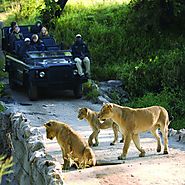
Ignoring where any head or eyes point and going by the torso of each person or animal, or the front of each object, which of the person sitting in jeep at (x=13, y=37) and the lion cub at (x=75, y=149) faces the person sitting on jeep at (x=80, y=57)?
the person sitting in jeep at (x=13, y=37)

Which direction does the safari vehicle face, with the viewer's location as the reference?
facing the viewer and to the right of the viewer

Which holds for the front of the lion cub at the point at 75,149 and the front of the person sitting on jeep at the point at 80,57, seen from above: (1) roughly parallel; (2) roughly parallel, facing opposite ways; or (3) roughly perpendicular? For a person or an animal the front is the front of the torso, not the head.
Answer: roughly perpendicular

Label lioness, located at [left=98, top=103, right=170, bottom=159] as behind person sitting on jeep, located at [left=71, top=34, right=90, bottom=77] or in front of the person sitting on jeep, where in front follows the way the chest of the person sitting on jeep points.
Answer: in front

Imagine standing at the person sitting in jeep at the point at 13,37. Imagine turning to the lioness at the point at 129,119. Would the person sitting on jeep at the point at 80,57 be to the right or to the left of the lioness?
left

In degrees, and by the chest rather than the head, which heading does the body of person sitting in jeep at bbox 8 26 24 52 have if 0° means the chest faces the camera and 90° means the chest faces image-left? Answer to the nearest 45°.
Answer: approximately 315°

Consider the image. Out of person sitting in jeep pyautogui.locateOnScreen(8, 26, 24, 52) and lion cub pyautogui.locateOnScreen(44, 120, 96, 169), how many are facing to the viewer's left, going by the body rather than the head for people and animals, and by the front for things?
1

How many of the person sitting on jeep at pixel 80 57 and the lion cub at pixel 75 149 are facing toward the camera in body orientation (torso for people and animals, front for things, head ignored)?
1

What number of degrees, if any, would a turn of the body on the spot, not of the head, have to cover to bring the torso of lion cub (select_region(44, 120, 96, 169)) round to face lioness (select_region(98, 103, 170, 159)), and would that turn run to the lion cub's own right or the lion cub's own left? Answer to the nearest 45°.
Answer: approximately 135° to the lion cub's own right

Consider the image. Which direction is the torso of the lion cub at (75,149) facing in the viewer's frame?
to the viewer's left

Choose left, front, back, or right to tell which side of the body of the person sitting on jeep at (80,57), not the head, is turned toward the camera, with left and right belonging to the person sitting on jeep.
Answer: front
